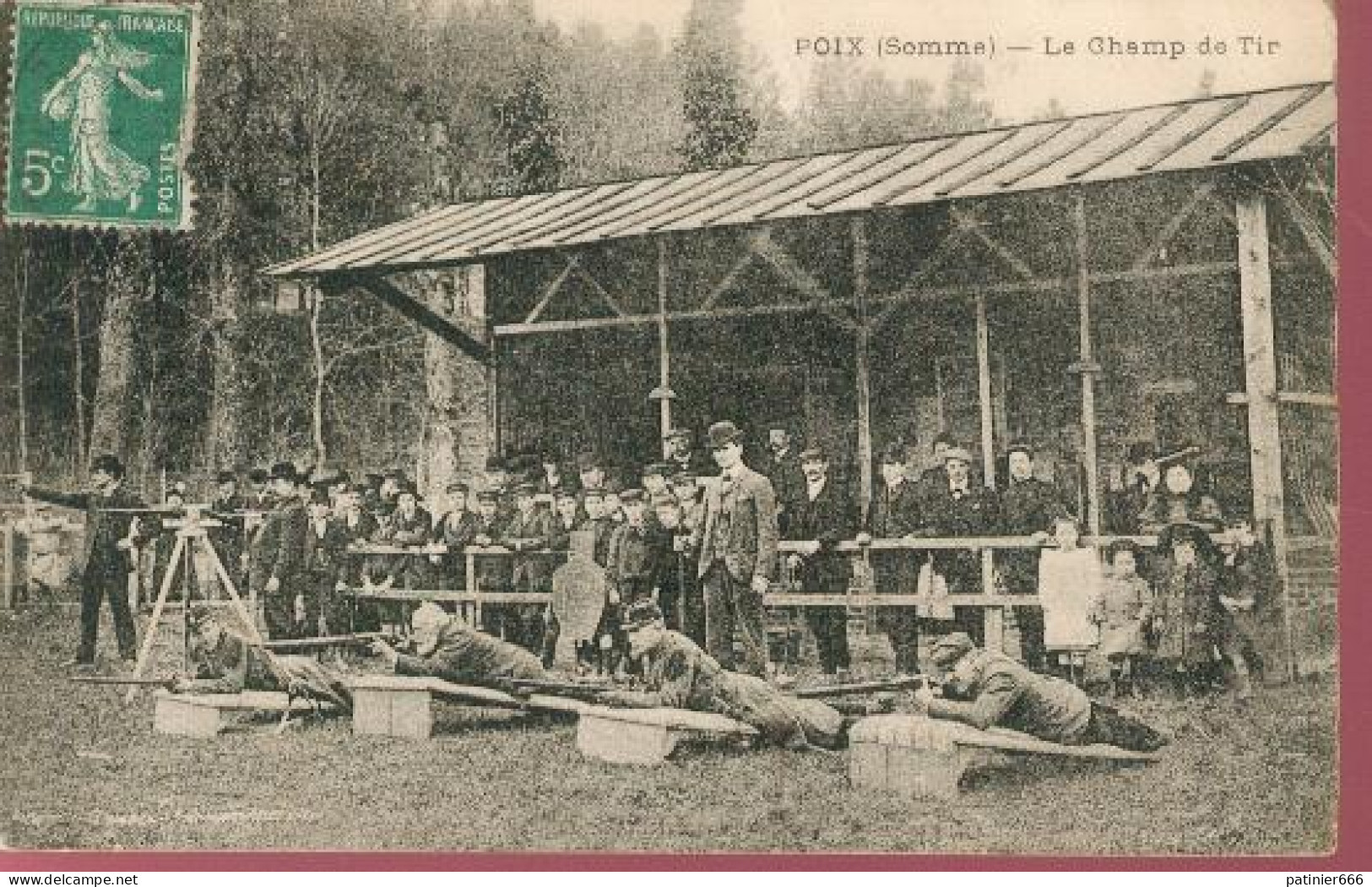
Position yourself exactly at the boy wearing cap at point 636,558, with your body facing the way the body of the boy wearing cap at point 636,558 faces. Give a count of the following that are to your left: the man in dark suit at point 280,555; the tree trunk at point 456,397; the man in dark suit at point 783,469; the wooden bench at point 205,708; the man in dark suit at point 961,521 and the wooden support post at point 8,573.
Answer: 2

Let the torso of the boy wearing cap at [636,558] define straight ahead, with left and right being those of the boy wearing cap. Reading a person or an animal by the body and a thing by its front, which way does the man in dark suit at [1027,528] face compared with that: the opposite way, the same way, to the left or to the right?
the same way

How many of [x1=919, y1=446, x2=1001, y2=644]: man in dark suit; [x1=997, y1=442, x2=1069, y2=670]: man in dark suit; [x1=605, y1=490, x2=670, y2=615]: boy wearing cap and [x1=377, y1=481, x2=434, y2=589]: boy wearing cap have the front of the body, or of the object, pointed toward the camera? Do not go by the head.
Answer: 4

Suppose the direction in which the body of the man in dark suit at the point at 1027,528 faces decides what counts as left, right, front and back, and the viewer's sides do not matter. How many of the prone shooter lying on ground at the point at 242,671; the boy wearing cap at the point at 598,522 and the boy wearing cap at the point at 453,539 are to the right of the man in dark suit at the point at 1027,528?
3

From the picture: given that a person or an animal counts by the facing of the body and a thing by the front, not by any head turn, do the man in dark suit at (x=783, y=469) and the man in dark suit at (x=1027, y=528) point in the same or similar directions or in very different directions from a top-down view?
same or similar directions

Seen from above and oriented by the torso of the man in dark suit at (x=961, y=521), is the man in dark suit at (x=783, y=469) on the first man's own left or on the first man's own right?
on the first man's own right

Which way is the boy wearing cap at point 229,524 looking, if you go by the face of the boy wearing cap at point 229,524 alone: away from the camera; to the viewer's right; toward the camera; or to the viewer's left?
toward the camera

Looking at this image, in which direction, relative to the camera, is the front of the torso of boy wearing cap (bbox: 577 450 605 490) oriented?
toward the camera

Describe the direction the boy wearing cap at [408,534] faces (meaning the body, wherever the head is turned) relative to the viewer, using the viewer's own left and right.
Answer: facing the viewer

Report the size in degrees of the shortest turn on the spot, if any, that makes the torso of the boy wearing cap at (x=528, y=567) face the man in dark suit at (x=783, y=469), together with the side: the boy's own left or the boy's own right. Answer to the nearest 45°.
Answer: approximately 90° to the boy's own left

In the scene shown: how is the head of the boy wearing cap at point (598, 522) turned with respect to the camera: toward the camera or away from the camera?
toward the camera

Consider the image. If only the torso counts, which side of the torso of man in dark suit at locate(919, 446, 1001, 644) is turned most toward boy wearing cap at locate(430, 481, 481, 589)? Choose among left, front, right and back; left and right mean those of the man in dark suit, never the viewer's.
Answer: right

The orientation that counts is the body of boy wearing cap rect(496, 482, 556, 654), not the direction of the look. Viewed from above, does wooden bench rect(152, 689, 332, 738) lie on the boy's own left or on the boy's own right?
on the boy's own right

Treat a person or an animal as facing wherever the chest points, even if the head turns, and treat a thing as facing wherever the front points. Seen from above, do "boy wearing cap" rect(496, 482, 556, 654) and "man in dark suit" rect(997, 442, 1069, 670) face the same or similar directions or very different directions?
same or similar directions

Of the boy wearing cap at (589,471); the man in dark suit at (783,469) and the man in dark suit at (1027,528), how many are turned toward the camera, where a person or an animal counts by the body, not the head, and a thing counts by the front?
3

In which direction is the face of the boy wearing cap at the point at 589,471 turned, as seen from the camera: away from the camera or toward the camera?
toward the camera

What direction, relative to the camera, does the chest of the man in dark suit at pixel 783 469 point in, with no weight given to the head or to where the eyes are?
toward the camera

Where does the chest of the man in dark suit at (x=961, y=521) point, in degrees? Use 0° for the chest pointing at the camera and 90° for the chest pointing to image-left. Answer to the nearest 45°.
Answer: approximately 0°

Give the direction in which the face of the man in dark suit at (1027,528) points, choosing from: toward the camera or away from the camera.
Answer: toward the camera
